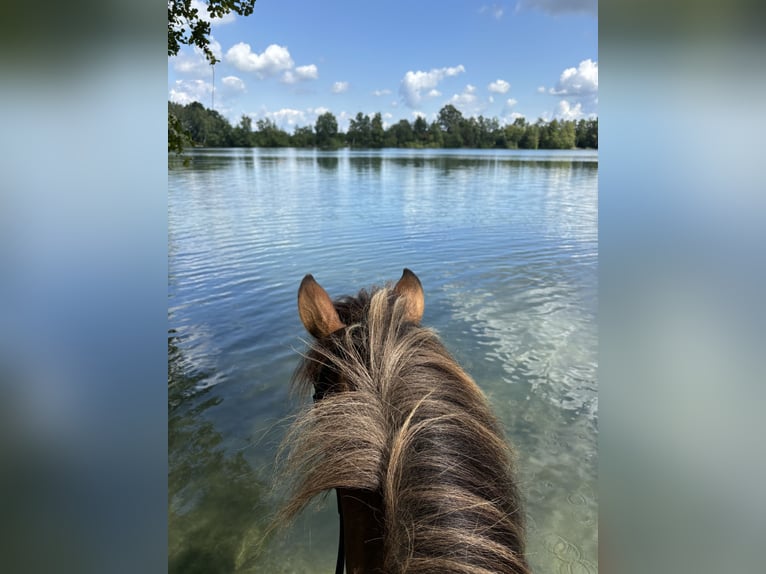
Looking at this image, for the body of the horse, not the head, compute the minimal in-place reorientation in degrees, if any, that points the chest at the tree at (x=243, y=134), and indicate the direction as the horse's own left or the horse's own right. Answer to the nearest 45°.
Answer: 0° — it already faces it

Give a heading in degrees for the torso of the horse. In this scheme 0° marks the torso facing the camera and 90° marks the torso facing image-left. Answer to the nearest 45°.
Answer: approximately 180°

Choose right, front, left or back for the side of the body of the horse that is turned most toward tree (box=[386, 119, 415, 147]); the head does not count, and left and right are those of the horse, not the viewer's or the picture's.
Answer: front

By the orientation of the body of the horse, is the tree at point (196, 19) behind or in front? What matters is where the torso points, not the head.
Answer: in front

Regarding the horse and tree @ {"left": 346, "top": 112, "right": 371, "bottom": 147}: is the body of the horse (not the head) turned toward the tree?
yes

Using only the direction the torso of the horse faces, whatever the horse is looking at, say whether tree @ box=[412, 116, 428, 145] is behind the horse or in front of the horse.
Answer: in front

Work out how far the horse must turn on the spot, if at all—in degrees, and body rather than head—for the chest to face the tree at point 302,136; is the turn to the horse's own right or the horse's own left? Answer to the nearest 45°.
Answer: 0° — it already faces it

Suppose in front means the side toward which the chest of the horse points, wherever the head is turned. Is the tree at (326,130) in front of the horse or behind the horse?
in front
